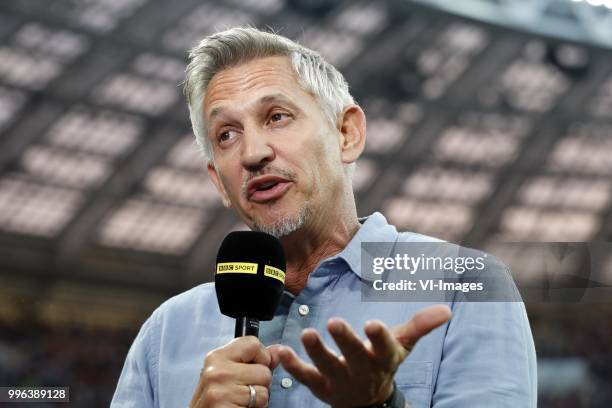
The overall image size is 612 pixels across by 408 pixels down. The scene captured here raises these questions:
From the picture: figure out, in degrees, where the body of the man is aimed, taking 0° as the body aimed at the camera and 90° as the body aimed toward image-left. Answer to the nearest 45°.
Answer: approximately 45°

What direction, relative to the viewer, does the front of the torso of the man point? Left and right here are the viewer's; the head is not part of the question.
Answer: facing the viewer and to the left of the viewer
